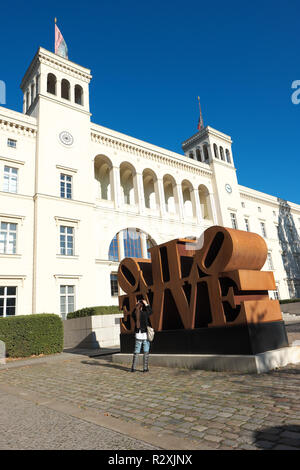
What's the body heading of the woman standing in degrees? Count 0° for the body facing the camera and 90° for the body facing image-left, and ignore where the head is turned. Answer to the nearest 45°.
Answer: approximately 180°

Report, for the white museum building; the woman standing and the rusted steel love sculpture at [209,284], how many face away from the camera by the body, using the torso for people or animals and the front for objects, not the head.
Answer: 1

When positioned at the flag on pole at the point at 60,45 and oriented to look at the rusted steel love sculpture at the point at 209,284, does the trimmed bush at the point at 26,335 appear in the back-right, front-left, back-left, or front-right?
front-right

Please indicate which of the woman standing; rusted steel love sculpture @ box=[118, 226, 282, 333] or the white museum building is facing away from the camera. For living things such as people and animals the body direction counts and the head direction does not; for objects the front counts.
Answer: the woman standing

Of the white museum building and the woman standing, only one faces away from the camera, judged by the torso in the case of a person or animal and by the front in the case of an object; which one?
the woman standing

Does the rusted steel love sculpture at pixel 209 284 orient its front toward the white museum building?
no

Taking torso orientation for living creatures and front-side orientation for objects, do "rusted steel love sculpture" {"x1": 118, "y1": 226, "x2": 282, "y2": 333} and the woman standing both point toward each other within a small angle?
no

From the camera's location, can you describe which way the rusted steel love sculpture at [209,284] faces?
facing the viewer and to the left of the viewer

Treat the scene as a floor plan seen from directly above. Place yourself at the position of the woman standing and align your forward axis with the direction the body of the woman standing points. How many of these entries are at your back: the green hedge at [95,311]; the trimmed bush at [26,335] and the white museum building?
0

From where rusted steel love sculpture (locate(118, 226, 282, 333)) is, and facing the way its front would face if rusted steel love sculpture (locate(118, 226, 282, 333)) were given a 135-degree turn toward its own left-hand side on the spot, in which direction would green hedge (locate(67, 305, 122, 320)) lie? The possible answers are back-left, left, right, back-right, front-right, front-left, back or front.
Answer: back-left

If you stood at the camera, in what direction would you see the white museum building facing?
facing the viewer and to the right of the viewer

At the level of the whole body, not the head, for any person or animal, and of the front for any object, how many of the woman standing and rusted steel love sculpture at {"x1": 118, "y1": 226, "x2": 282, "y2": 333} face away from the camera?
1

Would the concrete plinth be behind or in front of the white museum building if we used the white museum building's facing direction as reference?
in front

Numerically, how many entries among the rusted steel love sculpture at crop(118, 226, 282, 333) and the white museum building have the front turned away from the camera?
0

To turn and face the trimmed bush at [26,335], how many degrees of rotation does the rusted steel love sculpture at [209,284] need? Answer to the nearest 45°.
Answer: approximately 90° to its right

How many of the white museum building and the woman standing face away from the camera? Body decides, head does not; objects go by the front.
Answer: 1

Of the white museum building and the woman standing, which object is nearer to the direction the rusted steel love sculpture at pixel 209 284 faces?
the woman standing
